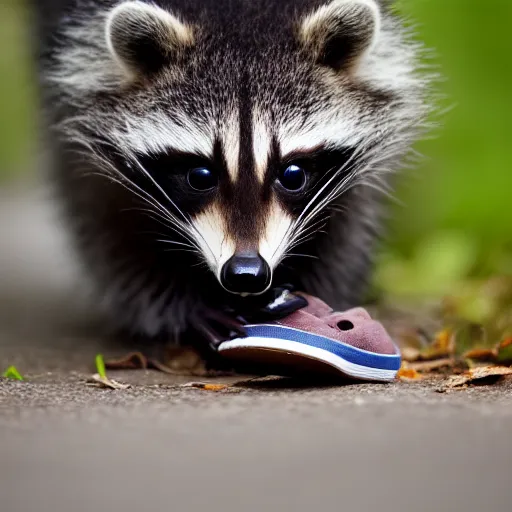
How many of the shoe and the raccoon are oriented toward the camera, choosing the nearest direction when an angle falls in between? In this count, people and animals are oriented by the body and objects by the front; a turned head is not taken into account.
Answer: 1

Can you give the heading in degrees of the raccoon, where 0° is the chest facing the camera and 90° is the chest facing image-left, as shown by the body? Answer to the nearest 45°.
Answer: approximately 0°

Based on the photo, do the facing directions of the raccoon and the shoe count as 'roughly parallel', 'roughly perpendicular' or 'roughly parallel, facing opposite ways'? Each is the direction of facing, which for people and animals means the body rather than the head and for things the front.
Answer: roughly perpendicular

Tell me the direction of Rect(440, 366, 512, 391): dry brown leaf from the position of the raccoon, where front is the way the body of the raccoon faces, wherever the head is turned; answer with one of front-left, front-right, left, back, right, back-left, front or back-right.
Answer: front-left
